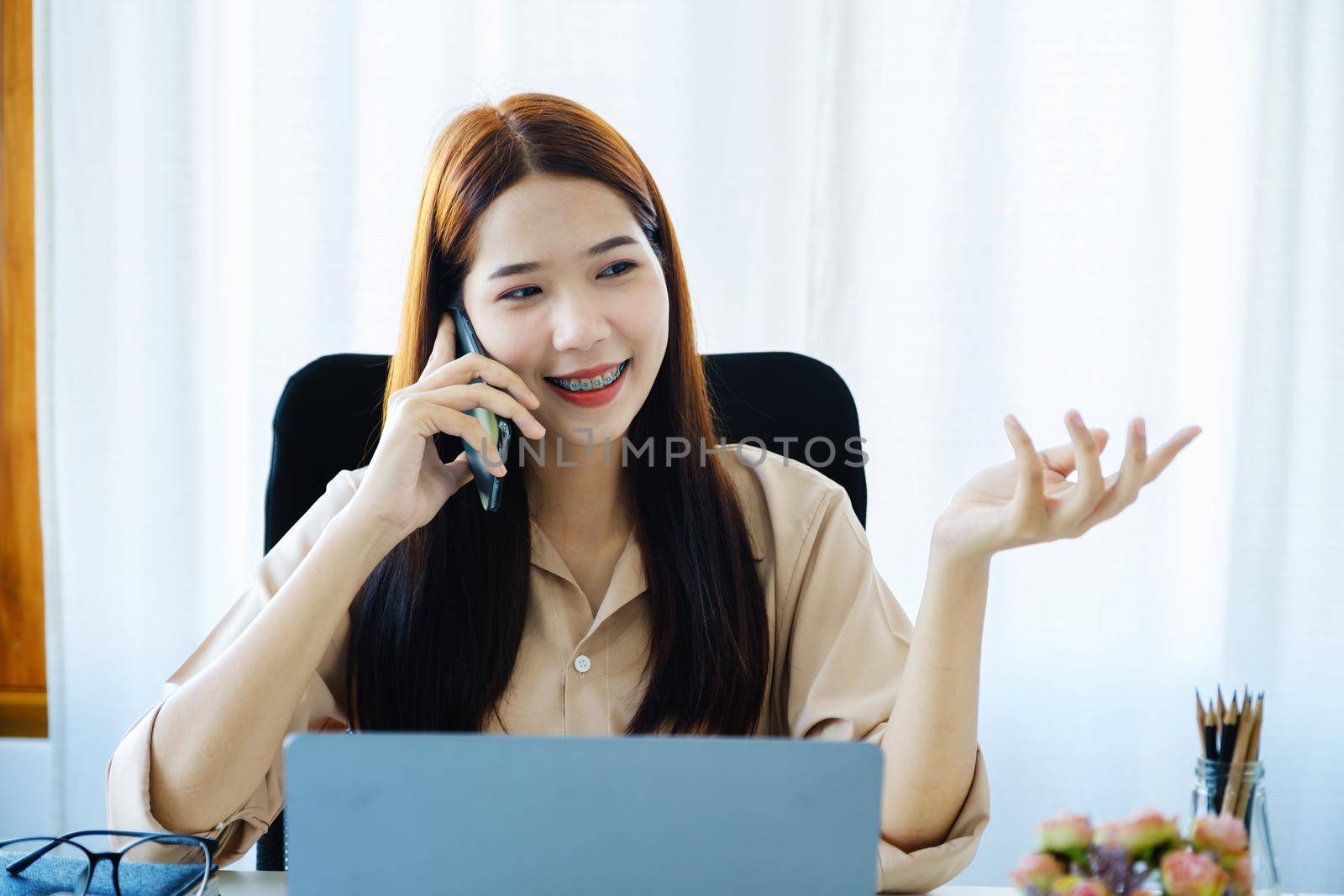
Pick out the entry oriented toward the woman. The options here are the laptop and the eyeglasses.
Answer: the laptop

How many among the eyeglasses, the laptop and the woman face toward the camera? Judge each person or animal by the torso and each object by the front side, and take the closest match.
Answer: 2

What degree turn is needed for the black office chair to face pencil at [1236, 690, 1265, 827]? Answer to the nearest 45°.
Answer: approximately 45° to its left

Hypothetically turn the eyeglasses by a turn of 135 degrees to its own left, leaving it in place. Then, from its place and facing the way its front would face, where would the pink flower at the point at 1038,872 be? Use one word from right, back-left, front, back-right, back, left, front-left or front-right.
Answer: right

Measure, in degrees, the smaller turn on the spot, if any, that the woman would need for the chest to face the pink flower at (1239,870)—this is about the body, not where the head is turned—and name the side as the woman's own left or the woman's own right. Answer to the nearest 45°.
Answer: approximately 45° to the woman's own left

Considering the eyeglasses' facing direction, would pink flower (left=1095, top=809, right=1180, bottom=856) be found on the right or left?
on its left

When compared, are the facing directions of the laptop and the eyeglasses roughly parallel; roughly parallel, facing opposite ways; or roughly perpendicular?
roughly parallel, facing opposite ways

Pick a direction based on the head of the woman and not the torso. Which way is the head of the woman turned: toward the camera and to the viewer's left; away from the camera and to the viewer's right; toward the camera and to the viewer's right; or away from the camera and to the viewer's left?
toward the camera and to the viewer's right

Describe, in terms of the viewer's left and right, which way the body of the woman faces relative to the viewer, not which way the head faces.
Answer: facing the viewer

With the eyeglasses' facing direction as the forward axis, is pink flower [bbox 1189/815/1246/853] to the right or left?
on its left

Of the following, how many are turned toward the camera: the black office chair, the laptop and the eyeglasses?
2

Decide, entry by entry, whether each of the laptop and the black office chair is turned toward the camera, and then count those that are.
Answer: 1

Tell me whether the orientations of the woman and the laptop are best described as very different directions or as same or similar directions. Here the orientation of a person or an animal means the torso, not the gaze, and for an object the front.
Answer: very different directions

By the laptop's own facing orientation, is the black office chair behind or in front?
in front

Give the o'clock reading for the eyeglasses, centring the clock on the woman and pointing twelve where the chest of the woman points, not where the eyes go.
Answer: The eyeglasses is roughly at 1 o'clock from the woman.

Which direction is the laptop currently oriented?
away from the camera

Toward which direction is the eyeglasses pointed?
toward the camera
